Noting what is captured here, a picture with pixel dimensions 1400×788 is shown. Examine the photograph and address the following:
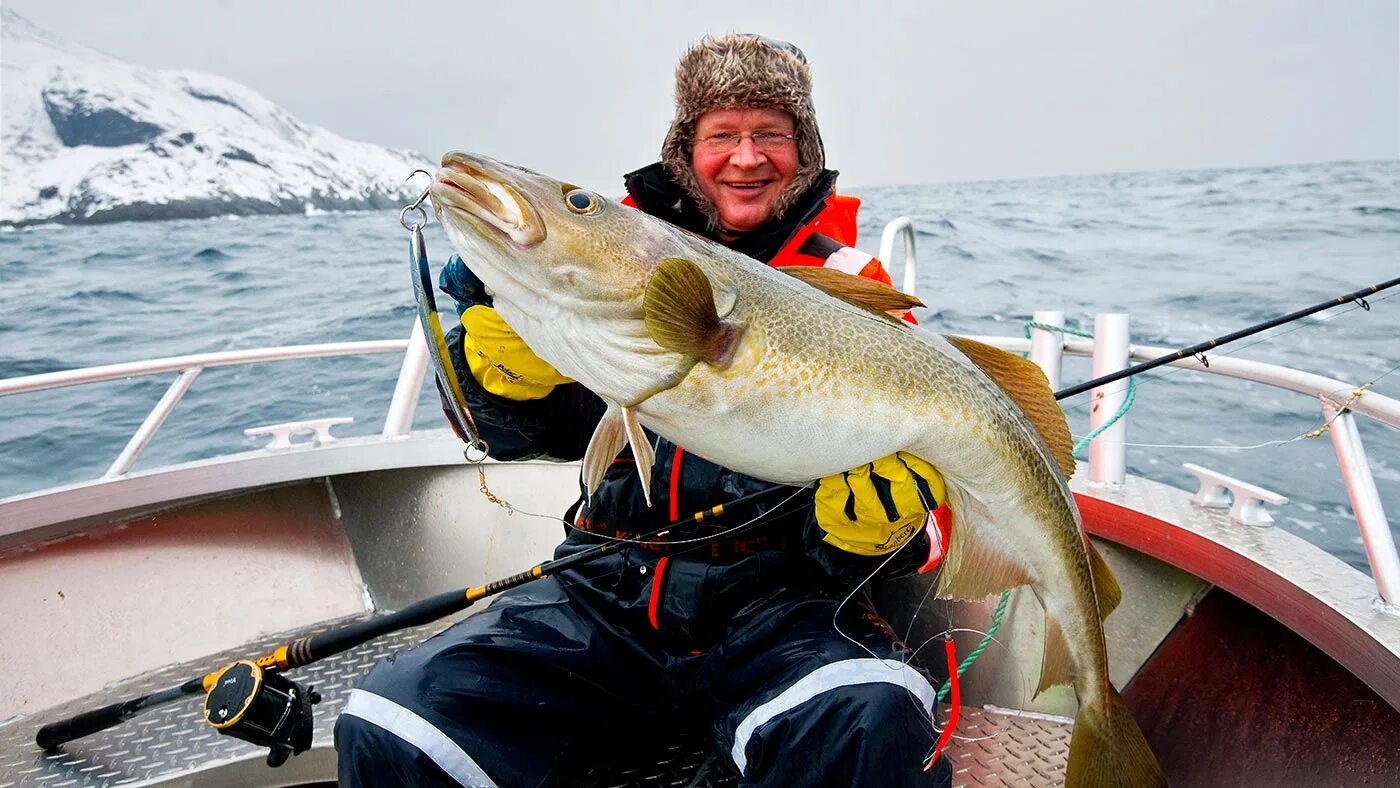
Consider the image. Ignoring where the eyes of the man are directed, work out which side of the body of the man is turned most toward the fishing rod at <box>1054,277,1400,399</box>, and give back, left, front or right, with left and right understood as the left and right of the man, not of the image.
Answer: left

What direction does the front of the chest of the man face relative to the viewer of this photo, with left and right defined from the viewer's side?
facing the viewer

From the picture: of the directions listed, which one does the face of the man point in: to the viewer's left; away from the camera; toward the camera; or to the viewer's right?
toward the camera
